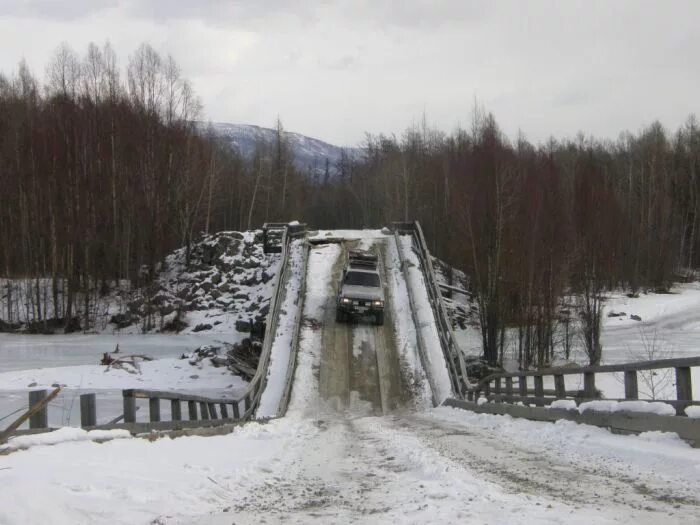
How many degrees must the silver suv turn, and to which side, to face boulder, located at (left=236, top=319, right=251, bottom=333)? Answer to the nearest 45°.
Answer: approximately 135° to its right

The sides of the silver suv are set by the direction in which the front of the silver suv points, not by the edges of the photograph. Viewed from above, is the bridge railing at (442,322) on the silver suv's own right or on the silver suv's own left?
on the silver suv's own left

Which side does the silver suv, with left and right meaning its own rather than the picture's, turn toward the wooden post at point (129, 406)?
front

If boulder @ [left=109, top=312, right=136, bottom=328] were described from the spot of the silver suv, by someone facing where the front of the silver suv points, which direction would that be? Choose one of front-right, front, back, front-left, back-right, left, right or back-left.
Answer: back-right

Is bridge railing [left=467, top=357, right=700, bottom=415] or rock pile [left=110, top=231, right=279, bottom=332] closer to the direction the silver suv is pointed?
the bridge railing

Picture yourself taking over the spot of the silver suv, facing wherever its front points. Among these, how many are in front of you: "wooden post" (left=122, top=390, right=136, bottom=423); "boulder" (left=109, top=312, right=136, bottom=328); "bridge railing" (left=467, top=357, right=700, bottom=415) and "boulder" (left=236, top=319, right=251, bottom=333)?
2

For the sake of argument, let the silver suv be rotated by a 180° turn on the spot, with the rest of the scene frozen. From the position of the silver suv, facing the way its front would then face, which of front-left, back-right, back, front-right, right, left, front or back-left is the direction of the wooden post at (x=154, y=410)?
back

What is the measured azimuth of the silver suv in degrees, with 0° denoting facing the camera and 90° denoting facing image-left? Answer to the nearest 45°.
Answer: approximately 0°

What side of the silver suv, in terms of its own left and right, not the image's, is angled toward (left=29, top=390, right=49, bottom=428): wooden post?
front

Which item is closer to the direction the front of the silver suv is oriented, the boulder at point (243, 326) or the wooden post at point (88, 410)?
the wooden post

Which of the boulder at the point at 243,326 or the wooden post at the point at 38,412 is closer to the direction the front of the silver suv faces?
the wooden post
